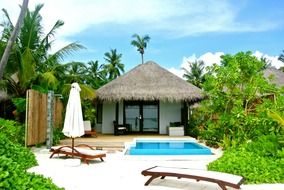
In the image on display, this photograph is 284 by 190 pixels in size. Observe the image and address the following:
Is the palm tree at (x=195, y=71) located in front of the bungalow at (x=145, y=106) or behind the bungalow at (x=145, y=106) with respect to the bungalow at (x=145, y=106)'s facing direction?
behind

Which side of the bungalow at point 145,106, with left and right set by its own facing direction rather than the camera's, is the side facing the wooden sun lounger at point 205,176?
front

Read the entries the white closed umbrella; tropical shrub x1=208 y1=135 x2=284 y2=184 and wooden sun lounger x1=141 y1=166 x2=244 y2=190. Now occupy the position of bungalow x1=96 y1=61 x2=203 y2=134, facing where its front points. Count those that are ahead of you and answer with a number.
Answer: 3

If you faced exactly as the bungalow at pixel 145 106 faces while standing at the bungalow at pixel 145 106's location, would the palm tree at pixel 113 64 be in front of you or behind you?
behind

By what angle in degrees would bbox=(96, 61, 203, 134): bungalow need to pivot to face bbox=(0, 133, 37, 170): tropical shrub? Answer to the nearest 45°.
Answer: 0° — it already faces it

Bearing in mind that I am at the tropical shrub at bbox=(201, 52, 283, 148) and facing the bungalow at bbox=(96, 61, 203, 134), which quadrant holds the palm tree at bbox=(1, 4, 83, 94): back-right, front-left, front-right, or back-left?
front-left

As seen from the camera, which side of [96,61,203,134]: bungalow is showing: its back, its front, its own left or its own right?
front

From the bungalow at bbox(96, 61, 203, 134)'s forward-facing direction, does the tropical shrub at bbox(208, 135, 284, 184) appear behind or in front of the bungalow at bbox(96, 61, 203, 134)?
in front

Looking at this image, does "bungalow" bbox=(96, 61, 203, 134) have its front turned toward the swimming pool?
yes

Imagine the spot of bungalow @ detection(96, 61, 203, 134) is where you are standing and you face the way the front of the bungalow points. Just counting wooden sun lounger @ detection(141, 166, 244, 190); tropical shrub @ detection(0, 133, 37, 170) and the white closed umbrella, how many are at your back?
0

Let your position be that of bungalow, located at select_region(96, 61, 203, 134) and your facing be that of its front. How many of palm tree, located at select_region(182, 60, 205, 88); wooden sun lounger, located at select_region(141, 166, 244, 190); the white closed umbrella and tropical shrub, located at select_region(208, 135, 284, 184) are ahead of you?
3

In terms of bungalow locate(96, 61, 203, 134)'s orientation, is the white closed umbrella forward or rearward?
forward

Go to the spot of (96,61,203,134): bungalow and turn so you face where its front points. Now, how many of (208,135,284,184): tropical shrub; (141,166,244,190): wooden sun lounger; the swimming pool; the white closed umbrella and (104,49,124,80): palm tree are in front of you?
4

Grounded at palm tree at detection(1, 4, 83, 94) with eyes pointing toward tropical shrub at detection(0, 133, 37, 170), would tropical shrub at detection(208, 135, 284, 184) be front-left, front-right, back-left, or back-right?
front-left

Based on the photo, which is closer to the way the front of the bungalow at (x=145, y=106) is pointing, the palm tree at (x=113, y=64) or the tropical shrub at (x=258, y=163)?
the tropical shrub
